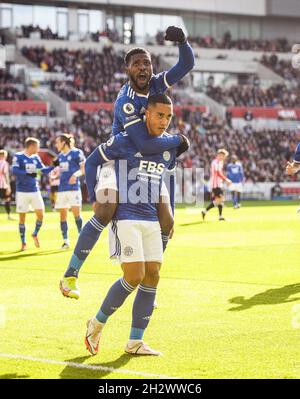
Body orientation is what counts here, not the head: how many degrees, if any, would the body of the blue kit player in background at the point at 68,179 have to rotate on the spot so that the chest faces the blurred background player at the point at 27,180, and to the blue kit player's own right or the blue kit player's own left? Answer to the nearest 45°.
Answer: approximately 45° to the blue kit player's own right

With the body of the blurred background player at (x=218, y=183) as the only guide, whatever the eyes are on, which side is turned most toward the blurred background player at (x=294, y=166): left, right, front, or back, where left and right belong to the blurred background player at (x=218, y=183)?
right

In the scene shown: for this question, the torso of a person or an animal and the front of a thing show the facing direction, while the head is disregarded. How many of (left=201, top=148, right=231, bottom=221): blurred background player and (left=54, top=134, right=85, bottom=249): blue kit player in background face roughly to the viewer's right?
1

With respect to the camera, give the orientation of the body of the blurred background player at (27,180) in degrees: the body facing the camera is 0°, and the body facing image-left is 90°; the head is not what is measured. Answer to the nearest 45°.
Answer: approximately 315°

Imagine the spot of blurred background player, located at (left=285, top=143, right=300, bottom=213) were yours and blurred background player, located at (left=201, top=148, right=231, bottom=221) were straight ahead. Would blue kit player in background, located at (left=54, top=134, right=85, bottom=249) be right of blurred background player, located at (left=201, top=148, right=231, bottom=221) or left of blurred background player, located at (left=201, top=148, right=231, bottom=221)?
left

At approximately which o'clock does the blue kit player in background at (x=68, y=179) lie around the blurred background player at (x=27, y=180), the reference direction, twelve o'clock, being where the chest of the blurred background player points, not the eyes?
The blue kit player in background is roughly at 10 o'clock from the blurred background player.

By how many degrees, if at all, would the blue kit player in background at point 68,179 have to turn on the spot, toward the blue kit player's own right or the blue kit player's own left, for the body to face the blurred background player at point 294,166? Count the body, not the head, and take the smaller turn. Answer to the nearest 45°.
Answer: approximately 90° to the blue kit player's own left
